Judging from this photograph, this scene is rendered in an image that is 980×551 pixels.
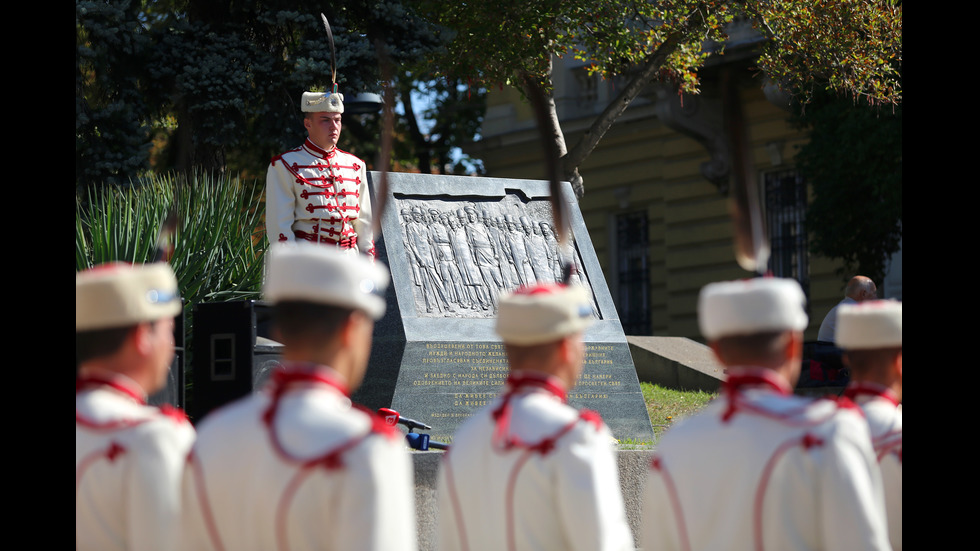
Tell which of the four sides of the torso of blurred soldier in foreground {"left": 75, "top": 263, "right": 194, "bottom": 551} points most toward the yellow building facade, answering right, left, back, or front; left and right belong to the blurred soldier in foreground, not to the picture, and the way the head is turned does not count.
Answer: front

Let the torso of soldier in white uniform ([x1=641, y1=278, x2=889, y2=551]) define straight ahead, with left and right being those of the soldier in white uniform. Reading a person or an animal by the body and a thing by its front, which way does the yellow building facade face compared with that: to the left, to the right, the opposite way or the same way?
the opposite way

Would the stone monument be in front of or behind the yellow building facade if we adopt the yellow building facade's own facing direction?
in front

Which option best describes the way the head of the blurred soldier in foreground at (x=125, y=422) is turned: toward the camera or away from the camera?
away from the camera

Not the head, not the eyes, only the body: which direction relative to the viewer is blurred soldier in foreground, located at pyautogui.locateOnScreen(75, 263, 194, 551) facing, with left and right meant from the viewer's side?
facing away from the viewer and to the right of the viewer

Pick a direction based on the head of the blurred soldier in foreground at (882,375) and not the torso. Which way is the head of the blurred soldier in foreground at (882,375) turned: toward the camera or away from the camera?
away from the camera

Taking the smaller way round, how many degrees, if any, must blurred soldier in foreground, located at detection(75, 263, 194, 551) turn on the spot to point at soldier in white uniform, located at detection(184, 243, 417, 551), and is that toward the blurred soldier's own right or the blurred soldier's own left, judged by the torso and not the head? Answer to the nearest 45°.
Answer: approximately 90° to the blurred soldier's own right

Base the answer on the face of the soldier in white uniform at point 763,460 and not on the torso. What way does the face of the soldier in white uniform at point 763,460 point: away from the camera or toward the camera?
away from the camera
